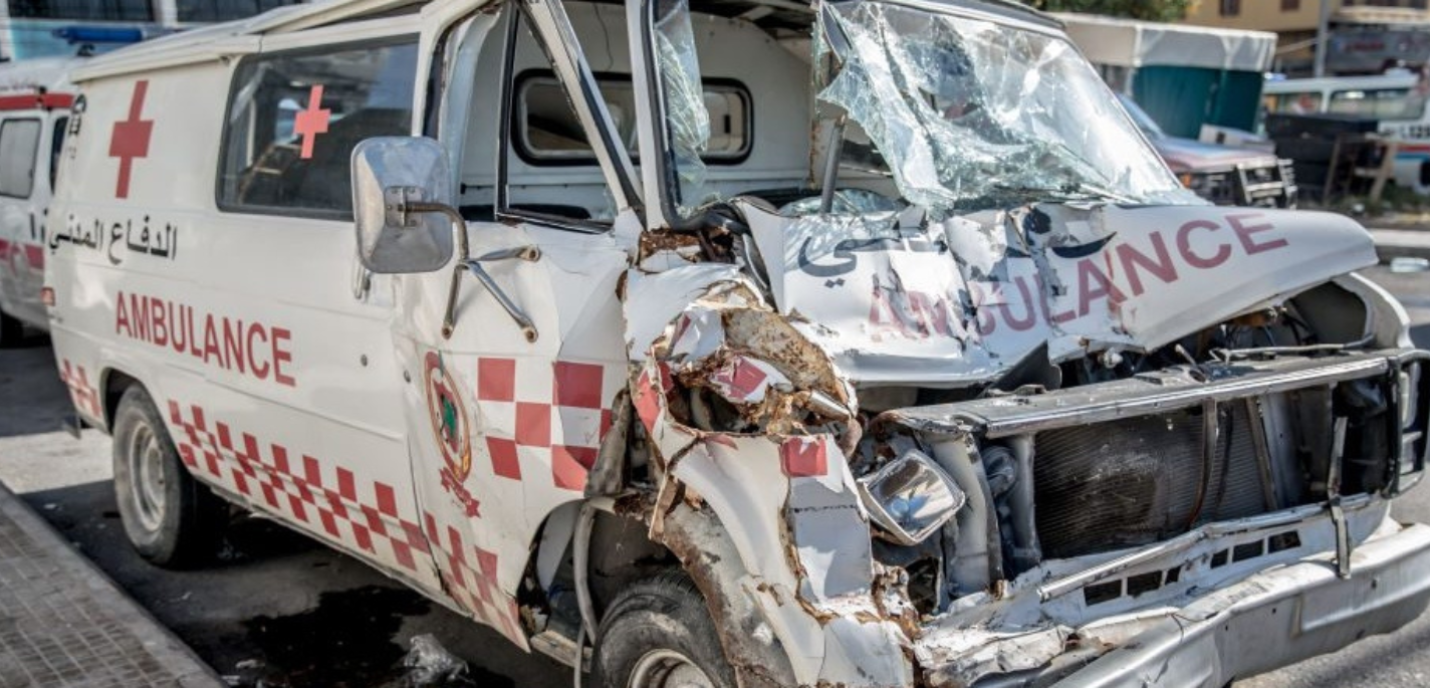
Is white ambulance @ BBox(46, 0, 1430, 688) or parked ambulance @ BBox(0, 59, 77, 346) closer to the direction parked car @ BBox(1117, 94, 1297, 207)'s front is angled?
the white ambulance

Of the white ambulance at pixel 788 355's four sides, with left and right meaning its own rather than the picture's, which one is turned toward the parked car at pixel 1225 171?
left

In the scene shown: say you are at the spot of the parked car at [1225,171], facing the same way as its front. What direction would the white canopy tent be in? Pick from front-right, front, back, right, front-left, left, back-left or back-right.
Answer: back-left

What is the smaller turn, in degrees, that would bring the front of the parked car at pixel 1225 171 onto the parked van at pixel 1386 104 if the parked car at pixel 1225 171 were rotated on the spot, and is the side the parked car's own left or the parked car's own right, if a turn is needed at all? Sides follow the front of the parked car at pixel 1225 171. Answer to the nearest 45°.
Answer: approximately 135° to the parked car's own left

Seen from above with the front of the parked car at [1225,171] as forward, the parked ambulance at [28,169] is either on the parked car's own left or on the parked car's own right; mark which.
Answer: on the parked car's own right

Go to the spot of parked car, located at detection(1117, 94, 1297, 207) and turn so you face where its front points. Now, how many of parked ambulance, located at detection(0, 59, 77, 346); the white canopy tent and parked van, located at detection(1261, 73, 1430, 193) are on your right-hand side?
1

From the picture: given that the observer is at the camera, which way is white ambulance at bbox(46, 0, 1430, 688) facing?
facing the viewer and to the right of the viewer

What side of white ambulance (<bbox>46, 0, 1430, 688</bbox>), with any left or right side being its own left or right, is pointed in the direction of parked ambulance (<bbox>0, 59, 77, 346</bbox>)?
back

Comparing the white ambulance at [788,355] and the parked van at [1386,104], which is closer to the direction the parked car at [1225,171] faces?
the white ambulance

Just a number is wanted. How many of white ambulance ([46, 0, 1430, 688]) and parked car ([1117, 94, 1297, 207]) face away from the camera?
0

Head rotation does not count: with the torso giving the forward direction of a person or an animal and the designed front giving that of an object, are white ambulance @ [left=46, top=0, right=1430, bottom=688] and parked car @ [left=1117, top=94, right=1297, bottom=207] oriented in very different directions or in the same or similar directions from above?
same or similar directions
